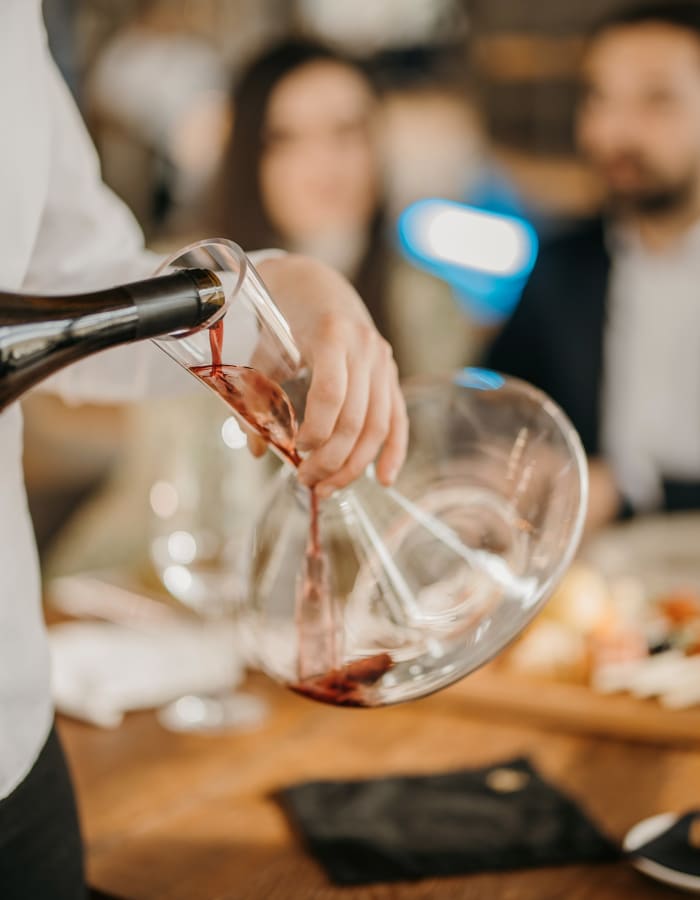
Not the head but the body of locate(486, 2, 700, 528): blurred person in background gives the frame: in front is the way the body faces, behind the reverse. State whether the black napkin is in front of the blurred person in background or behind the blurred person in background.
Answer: in front

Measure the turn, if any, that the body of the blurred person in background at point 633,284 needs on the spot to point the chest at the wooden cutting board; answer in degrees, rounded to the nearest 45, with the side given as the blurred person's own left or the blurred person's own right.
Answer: approximately 45° to the blurred person's own left

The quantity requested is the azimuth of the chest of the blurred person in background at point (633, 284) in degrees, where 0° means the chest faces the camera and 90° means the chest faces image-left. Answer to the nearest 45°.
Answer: approximately 45°

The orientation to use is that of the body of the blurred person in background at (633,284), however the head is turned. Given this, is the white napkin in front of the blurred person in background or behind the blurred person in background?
in front
